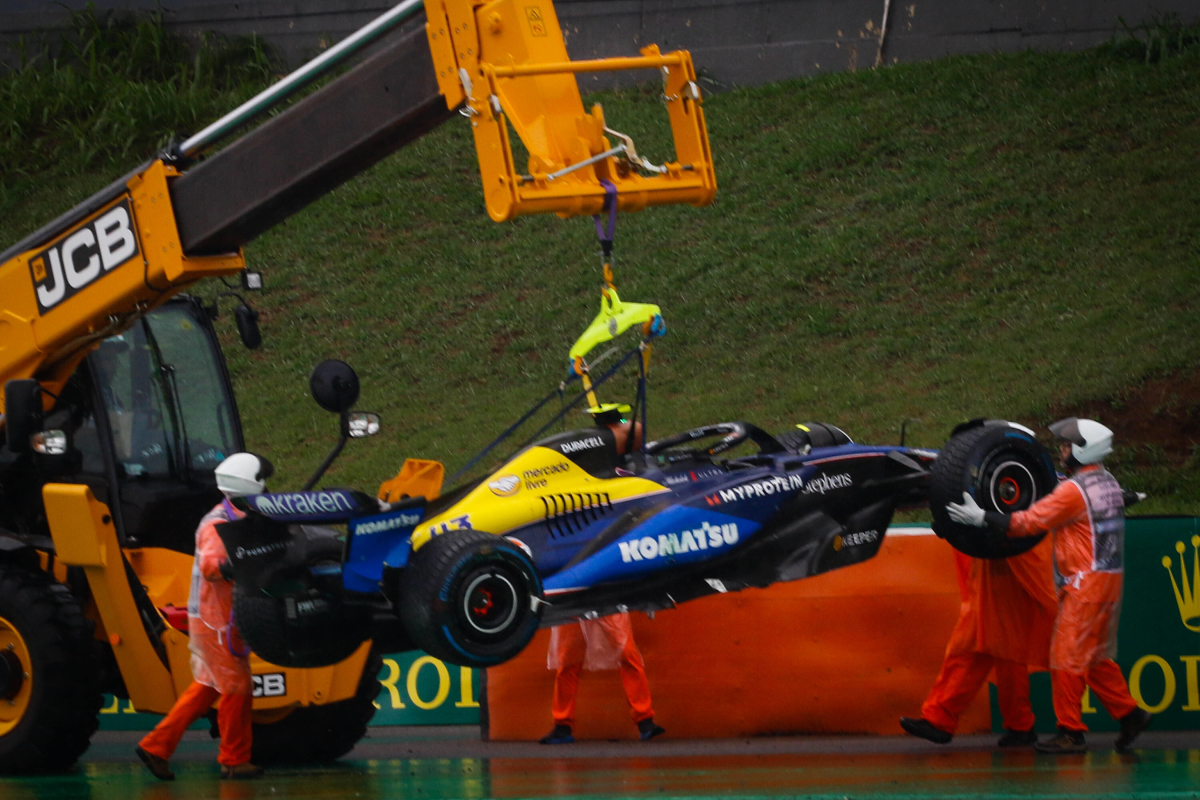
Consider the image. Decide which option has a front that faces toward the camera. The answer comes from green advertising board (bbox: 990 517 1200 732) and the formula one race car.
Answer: the green advertising board

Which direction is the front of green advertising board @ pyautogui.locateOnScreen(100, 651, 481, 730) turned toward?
toward the camera

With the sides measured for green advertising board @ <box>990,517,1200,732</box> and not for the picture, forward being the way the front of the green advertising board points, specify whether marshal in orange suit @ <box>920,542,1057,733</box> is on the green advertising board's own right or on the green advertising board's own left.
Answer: on the green advertising board's own right

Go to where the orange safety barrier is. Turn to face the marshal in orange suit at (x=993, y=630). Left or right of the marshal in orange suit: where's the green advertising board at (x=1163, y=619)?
left

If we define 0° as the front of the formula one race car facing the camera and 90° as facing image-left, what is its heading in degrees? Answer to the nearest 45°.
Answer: approximately 225°

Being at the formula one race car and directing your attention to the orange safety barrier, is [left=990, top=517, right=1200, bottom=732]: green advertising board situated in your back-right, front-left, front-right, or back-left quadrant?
front-right

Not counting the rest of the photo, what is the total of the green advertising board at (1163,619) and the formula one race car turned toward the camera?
1

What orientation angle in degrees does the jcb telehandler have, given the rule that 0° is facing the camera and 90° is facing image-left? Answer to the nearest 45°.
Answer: approximately 315°

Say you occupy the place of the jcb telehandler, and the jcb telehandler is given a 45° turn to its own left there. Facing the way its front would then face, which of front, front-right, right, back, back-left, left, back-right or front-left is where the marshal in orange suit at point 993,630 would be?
front

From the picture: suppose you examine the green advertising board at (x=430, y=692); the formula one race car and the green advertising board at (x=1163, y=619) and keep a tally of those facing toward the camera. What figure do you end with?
2

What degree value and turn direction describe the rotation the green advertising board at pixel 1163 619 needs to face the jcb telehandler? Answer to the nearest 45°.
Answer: approximately 45° to its right

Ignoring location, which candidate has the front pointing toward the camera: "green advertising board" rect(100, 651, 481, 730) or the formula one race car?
the green advertising board

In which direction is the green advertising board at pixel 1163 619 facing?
toward the camera

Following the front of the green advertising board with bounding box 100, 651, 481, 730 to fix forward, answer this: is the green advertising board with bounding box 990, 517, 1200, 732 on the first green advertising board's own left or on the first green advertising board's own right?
on the first green advertising board's own left

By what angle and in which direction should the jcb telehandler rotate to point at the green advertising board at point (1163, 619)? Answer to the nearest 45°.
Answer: approximately 45° to its left

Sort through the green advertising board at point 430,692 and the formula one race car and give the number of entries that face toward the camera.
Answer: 1

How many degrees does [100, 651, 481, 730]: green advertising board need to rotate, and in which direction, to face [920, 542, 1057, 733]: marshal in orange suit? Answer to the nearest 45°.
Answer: approximately 45° to its left

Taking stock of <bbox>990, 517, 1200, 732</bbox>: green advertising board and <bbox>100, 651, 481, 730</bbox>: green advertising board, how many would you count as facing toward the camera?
2
